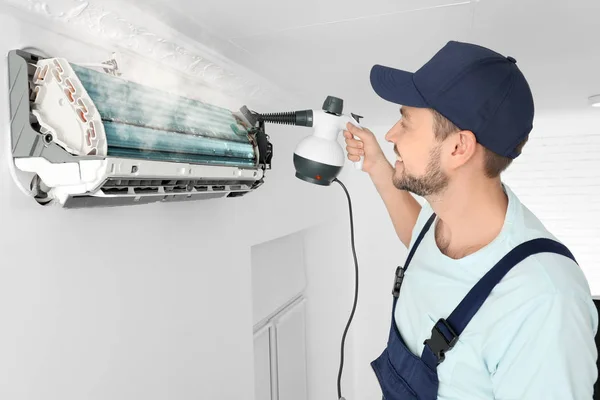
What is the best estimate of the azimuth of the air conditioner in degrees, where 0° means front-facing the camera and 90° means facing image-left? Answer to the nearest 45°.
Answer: approximately 315°

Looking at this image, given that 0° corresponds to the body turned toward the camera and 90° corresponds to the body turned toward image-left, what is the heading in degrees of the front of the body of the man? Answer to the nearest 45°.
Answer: approximately 45°

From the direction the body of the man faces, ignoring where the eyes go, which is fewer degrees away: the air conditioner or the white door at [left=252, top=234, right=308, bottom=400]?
the air conditioner

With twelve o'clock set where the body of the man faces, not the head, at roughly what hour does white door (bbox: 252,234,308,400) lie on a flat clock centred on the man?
The white door is roughly at 3 o'clock from the man.

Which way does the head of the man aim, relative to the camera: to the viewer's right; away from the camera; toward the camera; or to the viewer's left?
to the viewer's left

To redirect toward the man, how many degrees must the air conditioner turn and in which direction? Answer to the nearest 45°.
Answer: approximately 45° to its left

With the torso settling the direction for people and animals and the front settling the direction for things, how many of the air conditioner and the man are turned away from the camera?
0

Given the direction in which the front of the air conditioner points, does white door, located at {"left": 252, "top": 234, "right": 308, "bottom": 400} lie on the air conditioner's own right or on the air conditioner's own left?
on the air conditioner's own left
